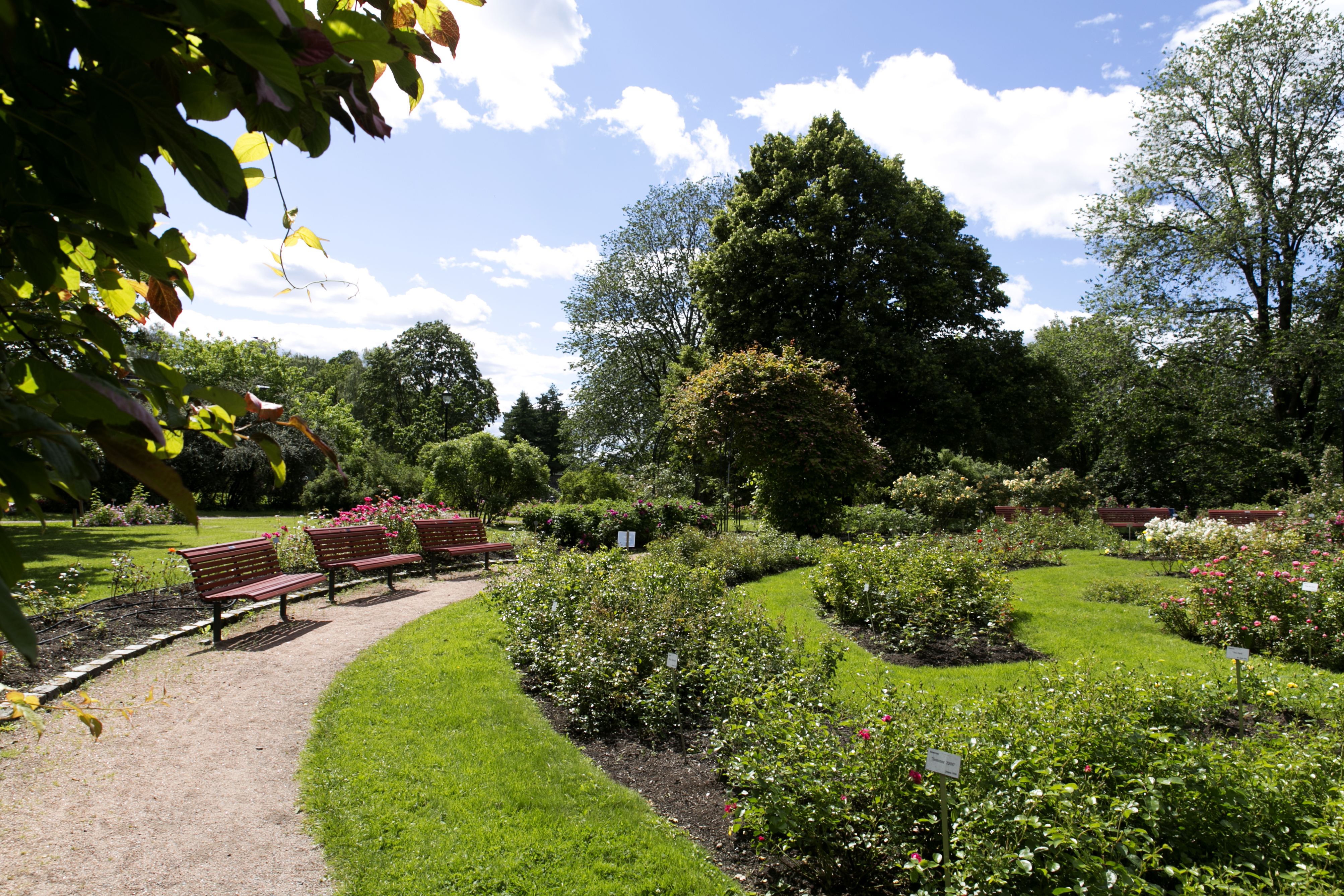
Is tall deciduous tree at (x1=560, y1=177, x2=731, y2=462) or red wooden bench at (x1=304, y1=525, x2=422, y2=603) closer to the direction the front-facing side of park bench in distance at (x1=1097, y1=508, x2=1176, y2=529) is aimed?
the red wooden bench

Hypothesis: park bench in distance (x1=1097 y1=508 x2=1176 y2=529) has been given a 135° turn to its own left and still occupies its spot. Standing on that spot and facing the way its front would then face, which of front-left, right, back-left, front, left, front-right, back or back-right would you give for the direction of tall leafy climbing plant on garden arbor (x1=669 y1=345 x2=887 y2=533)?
back

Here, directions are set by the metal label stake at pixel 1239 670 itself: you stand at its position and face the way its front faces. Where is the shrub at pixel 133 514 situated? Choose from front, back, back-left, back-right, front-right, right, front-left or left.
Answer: right

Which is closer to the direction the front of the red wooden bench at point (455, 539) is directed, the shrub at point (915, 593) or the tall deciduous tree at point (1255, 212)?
the shrub

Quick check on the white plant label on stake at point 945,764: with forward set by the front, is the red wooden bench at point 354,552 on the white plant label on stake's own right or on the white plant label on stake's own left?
on the white plant label on stake's own right

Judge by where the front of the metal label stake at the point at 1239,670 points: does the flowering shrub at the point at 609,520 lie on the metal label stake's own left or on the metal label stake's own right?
on the metal label stake's own right

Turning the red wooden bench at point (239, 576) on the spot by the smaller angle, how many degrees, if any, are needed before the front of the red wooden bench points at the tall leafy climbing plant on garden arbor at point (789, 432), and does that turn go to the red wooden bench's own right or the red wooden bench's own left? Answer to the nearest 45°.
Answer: approximately 45° to the red wooden bench's own left

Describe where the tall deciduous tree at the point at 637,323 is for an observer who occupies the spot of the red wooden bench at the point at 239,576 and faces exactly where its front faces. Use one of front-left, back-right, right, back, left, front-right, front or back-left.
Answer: left

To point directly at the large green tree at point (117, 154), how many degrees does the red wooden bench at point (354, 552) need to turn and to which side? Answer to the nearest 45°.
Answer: approximately 45° to its right

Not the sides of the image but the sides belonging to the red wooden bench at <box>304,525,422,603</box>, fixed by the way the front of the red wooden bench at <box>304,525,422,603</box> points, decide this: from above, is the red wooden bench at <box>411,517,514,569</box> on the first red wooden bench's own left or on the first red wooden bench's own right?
on the first red wooden bench's own left

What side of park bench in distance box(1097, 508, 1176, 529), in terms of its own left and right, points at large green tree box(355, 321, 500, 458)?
right

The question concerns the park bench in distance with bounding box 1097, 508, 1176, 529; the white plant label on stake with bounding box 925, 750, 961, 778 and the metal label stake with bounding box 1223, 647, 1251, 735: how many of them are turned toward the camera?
3

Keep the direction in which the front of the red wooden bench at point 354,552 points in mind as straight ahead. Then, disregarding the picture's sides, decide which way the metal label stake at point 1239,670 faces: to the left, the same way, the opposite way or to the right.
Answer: to the right

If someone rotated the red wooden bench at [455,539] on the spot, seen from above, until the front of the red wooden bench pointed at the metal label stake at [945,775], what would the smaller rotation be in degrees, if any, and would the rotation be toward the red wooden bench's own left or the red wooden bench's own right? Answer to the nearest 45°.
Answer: approximately 45° to the red wooden bench's own right

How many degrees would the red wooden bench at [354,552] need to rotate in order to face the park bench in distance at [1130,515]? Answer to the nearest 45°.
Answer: approximately 45° to its left
